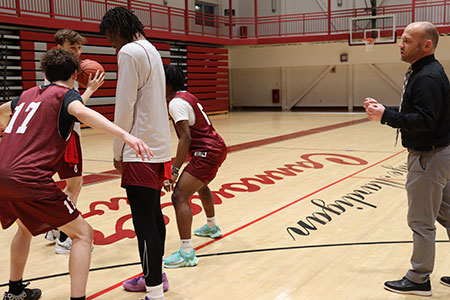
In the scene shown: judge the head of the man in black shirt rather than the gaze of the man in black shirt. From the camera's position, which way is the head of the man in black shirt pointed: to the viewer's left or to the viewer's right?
to the viewer's left

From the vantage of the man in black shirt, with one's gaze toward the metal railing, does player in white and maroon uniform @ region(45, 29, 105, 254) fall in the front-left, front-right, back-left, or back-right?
front-left

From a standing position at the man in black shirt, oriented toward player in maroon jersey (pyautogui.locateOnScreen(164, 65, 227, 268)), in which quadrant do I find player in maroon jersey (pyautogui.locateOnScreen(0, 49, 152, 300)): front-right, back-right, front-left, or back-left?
front-left

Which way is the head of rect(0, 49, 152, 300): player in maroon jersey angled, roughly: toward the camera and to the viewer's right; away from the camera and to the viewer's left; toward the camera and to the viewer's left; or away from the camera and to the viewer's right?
away from the camera and to the viewer's right

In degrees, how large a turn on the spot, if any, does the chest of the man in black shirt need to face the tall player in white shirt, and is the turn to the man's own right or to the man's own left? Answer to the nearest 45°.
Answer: approximately 45° to the man's own left

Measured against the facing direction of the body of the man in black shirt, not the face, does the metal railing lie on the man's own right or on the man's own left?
on the man's own right

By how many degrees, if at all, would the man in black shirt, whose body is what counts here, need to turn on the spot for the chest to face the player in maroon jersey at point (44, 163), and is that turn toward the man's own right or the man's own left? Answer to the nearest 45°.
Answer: approximately 45° to the man's own left

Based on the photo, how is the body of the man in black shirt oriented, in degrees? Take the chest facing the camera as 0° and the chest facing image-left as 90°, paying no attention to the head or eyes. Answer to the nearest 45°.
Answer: approximately 90°

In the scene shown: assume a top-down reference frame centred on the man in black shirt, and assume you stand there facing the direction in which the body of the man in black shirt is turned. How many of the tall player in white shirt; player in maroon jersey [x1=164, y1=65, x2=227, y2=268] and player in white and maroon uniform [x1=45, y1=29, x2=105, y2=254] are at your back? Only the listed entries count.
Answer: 0

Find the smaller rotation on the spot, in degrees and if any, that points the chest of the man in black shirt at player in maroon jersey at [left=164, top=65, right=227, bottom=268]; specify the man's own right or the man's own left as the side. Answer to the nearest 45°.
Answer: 0° — they already face them

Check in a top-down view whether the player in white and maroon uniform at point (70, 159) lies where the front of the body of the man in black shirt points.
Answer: yes

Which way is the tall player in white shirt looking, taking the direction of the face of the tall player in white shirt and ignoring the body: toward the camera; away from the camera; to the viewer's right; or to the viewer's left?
to the viewer's left

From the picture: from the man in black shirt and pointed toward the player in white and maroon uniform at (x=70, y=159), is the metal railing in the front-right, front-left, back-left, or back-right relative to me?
front-right
